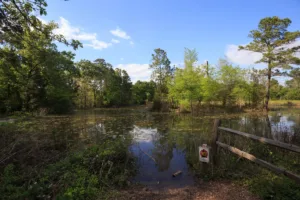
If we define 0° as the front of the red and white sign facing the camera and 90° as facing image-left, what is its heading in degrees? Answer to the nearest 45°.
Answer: approximately 0°

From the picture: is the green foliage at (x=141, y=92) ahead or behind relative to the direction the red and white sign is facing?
behind

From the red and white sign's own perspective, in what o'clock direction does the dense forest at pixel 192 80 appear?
The dense forest is roughly at 6 o'clock from the red and white sign.

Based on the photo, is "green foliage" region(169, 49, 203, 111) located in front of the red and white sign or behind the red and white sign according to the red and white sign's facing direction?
behind

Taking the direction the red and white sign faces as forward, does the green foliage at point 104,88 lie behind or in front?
behind

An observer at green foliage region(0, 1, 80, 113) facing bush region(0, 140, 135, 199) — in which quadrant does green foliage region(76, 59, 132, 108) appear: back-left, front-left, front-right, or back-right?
back-left

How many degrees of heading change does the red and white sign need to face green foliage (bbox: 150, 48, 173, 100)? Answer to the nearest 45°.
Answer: approximately 180°

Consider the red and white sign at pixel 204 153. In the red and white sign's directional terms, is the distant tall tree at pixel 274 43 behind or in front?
behind

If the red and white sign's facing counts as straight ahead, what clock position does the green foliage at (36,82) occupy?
The green foliage is roughly at 4 o'clock from the red and white sign.
